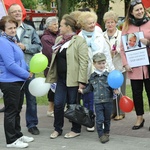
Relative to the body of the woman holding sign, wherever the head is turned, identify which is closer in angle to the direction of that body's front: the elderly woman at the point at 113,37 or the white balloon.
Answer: the white balloon

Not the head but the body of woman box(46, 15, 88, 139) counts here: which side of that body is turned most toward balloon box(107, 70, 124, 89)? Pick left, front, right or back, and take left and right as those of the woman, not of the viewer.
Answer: left

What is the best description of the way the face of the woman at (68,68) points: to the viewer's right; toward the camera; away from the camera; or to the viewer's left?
to the viewer's left

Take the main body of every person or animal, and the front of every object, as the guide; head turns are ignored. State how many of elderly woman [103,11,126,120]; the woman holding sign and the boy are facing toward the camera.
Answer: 3

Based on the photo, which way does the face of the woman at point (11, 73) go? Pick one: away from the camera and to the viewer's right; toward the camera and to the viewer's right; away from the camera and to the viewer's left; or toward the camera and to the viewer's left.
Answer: toward the camera and to the viewer's right

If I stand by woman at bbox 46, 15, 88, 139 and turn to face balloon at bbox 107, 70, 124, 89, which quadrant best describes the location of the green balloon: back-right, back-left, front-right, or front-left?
back-right

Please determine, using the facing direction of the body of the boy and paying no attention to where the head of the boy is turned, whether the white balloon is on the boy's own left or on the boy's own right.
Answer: on the boy's own right

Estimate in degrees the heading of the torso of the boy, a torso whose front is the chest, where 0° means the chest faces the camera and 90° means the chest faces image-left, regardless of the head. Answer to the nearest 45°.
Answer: approximately 0°

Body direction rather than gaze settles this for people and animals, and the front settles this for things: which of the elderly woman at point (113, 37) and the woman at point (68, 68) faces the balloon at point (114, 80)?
the elderly woman

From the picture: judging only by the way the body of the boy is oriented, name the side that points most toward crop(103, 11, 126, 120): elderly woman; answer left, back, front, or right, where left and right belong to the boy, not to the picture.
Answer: back
